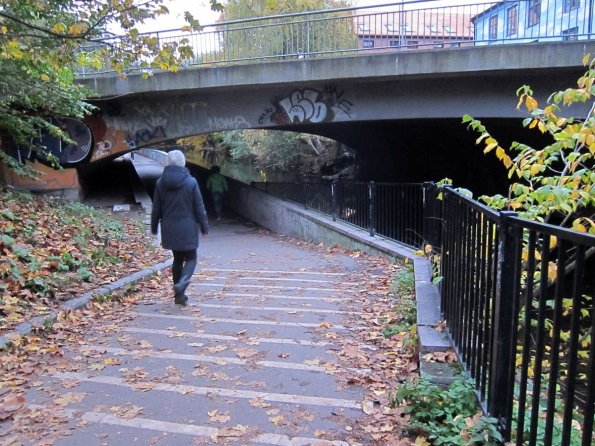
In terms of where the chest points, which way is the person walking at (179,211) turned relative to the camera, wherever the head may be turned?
away from the camera

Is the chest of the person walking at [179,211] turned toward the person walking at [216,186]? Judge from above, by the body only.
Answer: yes

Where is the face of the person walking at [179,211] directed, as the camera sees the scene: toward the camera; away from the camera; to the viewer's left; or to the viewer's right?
away from the camera
